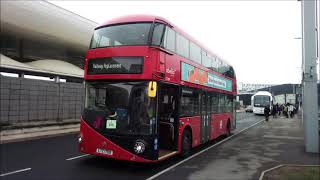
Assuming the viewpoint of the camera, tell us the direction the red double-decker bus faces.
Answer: facing the viewer and to the left of the viewer
